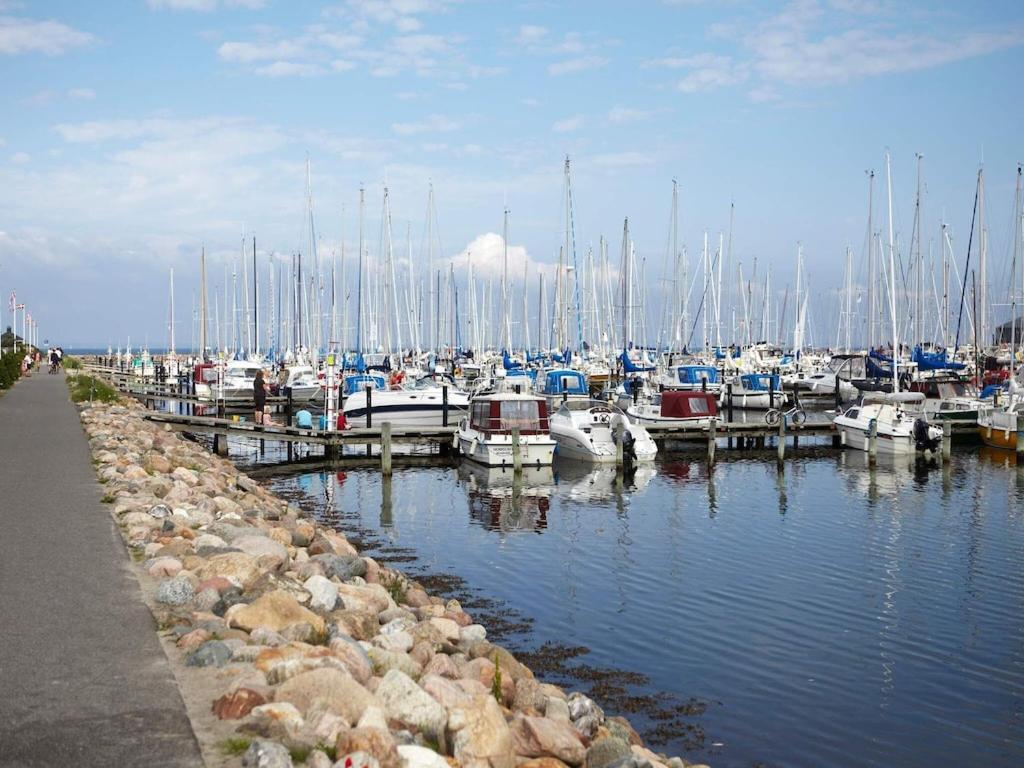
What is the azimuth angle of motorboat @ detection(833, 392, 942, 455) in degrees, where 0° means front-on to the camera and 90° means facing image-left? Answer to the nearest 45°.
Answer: approximately 135°

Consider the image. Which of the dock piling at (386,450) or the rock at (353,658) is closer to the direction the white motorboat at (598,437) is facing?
the dock piling

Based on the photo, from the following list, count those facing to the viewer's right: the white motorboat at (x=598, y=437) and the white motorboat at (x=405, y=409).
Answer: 1

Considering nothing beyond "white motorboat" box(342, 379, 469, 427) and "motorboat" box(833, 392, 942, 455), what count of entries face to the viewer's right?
1

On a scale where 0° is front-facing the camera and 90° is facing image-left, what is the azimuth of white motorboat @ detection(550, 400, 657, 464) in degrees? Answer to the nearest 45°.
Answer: approximately 135°

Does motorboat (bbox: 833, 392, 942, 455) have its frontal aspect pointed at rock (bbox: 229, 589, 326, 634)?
no

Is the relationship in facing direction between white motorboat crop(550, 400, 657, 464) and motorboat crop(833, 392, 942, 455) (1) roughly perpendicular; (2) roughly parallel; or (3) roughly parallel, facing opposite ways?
roughly parallel

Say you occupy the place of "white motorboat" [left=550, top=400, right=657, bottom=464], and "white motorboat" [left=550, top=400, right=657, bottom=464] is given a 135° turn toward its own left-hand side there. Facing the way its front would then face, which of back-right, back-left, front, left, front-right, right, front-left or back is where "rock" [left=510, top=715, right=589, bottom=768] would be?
front
